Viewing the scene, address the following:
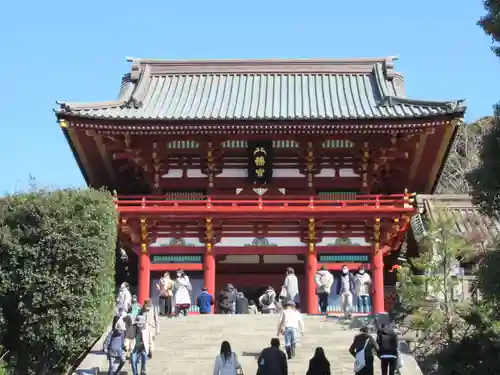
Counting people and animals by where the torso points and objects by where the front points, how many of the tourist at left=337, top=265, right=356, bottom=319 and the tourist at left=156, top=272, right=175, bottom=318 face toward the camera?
2

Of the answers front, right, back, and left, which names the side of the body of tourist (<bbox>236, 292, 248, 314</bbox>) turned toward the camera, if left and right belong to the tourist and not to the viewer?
back

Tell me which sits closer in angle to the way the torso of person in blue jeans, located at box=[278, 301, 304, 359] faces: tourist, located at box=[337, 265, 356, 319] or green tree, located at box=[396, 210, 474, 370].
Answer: the tourist

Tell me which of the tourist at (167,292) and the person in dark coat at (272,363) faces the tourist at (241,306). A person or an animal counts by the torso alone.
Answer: the person in dark coat

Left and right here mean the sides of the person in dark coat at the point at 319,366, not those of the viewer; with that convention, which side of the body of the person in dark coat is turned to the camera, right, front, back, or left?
back

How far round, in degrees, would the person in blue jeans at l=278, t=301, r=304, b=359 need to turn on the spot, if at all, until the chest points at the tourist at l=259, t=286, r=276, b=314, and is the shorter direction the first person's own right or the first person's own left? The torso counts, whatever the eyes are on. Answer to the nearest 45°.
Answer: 0° — they already face them

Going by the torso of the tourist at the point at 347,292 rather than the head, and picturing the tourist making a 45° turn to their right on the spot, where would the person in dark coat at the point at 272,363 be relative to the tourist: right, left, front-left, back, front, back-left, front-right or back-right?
front-left

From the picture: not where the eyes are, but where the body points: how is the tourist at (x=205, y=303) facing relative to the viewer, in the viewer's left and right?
facing away from the viewer

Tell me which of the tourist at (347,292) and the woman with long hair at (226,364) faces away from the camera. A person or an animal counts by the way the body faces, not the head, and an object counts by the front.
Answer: the woman with long hair

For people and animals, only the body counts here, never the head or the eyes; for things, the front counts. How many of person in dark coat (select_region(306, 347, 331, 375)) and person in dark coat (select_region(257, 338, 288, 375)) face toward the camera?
0

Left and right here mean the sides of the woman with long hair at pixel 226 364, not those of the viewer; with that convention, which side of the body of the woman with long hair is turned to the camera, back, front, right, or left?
back

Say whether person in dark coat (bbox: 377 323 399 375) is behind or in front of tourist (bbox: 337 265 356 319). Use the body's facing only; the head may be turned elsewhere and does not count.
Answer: in front

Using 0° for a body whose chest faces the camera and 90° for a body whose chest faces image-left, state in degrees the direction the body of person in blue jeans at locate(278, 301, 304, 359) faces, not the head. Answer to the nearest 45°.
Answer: approximately 180°

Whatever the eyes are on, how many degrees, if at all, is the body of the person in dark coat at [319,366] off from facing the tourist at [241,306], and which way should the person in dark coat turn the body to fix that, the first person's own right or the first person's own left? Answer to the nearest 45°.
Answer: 0° — they already face them

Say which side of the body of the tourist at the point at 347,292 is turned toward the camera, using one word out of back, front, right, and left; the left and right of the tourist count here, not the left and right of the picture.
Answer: front

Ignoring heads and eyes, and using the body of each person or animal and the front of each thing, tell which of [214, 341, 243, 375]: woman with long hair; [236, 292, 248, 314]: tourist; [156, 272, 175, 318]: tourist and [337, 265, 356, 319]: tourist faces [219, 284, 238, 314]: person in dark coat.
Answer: the woman with long hair

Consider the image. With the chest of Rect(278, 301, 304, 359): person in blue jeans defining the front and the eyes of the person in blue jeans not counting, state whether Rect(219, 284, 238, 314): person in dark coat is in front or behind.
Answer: in front
